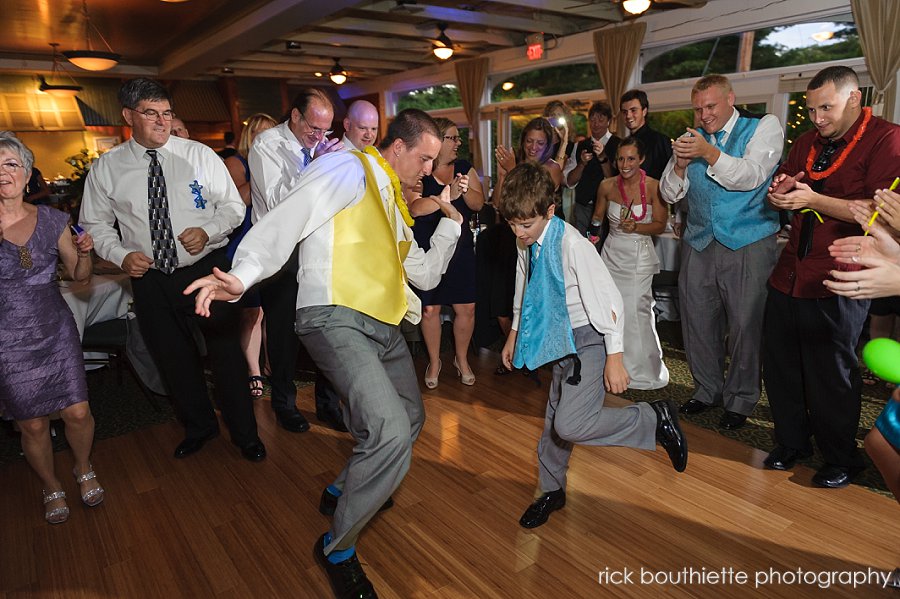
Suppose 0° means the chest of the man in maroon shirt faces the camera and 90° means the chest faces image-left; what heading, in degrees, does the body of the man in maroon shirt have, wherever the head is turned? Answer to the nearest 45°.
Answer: approximately 45°

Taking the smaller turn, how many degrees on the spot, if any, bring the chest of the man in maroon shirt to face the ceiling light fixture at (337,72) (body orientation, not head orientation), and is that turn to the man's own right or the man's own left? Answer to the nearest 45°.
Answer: approximately 90° to the man's own right

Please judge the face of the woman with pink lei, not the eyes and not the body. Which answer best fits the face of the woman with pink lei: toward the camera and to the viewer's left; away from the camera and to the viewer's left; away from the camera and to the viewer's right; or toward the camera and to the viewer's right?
toward the camera and to the viewer's left

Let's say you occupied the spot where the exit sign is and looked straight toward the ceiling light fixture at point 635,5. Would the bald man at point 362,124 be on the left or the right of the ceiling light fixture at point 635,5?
right

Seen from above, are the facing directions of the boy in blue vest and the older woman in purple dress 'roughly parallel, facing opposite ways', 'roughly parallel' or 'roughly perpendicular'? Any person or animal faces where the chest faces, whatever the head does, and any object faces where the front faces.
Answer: roughly perpendicular

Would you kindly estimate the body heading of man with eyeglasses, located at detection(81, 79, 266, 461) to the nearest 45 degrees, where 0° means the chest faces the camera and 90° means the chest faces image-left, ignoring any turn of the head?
approximately 0°

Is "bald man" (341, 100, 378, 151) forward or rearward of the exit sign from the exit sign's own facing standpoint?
forward

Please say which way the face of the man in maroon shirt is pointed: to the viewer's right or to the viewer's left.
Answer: to the viewer's left

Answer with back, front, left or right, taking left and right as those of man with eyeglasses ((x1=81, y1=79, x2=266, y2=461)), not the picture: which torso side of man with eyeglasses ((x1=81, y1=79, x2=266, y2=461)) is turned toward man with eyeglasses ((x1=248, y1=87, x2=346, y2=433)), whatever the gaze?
left

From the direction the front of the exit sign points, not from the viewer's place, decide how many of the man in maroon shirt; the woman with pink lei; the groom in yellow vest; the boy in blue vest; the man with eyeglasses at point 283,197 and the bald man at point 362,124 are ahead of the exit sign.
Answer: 6

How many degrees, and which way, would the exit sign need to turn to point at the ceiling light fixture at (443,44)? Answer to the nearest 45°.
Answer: approximately 90° to its right

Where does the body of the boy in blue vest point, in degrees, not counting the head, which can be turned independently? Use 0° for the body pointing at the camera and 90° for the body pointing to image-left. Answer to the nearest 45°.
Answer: approximately 45°

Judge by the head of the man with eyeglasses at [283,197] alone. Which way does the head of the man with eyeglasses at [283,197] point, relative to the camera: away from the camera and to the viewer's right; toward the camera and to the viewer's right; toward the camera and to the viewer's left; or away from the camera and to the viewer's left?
toward the camera and to the viewer's right

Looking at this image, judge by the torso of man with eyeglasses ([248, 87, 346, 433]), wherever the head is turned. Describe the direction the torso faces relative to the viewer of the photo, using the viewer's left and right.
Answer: facing the viewer and to the right of the viewer

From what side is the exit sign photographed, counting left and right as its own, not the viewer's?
front

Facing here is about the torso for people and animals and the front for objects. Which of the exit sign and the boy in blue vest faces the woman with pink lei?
the exit sign

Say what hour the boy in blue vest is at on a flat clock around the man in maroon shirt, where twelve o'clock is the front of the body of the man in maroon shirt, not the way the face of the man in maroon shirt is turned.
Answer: The boy in blue vest is roughly at 12 o'clock from the man in maroon shirt.

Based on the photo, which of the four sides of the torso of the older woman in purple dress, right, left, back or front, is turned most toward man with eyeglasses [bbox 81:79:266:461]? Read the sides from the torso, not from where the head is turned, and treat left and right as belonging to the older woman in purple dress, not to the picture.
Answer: left
